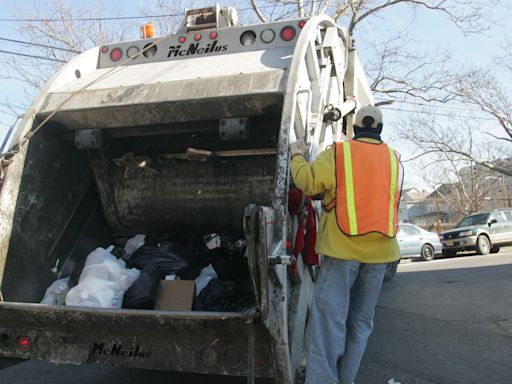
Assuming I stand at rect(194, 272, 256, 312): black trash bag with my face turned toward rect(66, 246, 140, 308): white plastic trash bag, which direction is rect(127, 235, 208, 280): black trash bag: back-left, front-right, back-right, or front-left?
front-right

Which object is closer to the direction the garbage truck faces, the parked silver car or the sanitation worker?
the parked silver car

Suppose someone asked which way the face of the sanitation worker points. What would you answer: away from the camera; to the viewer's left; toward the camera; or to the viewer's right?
away from the camera

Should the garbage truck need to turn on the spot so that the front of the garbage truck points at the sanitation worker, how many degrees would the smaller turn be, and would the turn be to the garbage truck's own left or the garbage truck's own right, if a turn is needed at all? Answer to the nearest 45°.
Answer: approximately 90° to the garbage truck's own right

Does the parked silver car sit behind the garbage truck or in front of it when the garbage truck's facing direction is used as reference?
in front

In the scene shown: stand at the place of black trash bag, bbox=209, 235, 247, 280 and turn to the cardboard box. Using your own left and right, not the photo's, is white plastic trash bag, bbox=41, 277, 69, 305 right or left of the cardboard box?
right

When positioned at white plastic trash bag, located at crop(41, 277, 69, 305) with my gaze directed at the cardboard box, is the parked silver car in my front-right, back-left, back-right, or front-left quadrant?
front-left

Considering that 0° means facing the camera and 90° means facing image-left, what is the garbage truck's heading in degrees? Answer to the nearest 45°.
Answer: approximately 225°
